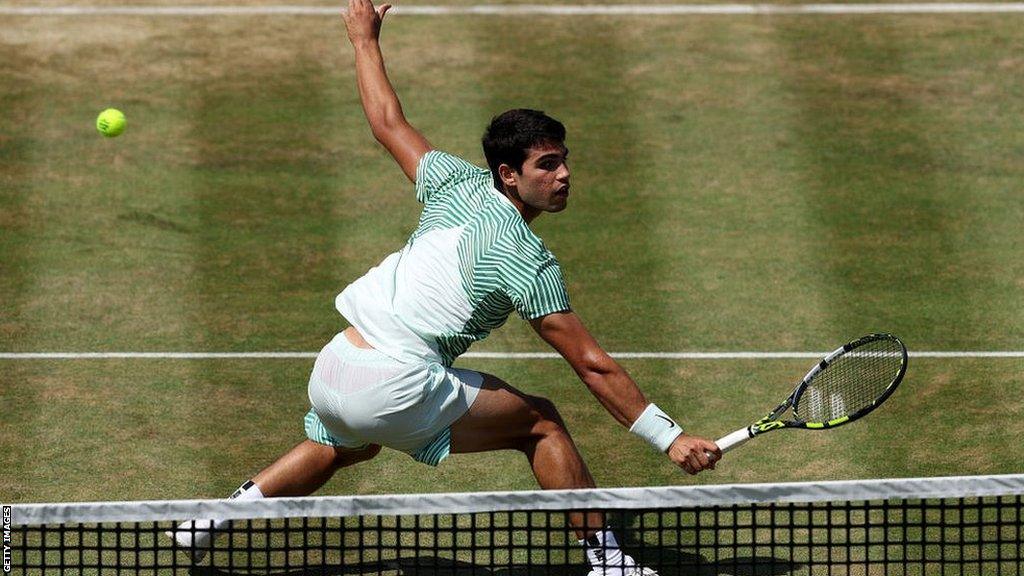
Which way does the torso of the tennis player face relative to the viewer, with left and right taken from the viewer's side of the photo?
facing away from the viewer and to the right of the viewer
